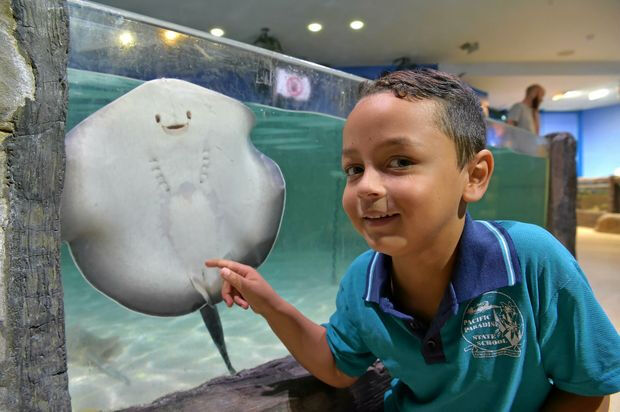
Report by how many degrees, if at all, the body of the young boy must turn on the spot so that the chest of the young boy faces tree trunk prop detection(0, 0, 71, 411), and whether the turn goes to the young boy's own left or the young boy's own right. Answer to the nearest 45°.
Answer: approximately 45° to the young boy's own right

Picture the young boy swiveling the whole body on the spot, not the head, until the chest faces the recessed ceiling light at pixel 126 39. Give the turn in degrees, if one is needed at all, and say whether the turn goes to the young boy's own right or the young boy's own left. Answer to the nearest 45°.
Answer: approximately 45° to the young boy's own right

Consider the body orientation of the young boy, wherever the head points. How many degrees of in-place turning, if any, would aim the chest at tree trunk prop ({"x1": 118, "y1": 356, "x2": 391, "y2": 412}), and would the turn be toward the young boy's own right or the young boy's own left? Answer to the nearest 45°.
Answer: approximately 90° to the young boy's own right

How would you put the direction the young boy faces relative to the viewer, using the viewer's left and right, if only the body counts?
facing the viewer and to the left of the viewer

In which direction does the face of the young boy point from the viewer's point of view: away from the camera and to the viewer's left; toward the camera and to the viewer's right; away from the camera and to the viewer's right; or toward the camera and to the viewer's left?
toward the camera and to the viewer's left

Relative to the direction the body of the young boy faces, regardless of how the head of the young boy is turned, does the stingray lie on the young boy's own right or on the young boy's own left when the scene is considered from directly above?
on the young boy's own right

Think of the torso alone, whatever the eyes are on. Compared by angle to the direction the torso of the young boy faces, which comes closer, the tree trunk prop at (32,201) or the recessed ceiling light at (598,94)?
the tree trunk prop

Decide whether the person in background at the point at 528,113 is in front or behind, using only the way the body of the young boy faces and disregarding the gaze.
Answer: behind

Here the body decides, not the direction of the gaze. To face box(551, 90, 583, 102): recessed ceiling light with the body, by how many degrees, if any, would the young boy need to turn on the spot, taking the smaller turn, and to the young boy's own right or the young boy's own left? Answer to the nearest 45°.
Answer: approximately 135° to the young boy's own right
